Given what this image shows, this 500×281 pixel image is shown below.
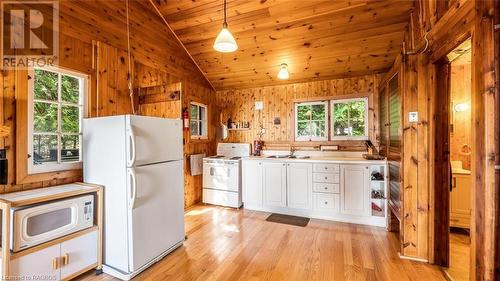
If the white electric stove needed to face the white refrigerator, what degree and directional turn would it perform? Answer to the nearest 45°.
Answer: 0° — it already faces it

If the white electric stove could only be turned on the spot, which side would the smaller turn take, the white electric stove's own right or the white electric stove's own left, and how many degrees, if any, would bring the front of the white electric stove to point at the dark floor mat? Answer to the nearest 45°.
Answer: approximately 90° to the white electric stove's own left

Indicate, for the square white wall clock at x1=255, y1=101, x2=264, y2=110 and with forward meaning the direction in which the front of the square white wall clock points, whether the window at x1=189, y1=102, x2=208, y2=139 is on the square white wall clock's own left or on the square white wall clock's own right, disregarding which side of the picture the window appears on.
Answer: on the square white wall clock's own right

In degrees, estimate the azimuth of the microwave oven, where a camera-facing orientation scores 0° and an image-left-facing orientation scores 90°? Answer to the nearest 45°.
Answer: approximately 315°

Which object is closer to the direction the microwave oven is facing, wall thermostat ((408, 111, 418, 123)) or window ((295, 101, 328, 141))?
the wall thermostat

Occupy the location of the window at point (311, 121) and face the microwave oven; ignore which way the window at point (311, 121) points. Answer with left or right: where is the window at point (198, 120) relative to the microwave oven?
right
